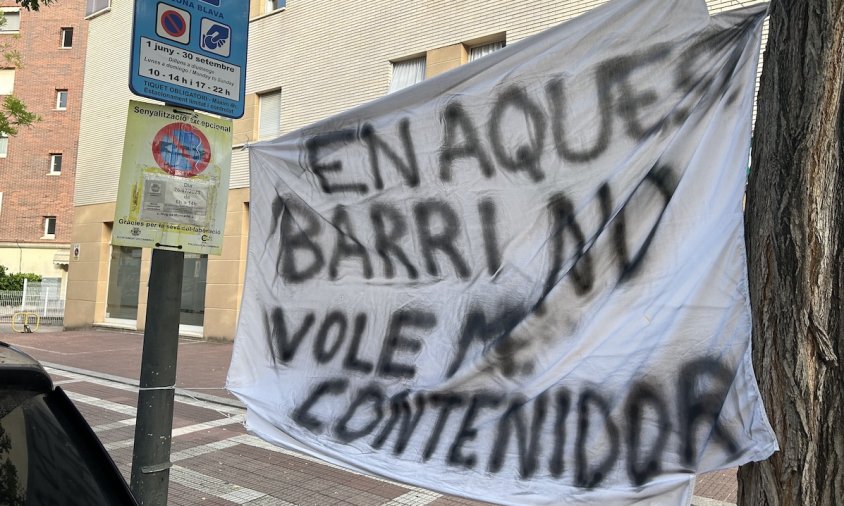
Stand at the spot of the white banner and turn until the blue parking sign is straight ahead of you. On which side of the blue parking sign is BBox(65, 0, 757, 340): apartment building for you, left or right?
right

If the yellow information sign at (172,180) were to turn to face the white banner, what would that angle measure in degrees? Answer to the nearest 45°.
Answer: approximately 45° to its left

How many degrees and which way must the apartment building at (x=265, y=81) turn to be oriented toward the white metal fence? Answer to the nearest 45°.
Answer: approximately 90° to its right

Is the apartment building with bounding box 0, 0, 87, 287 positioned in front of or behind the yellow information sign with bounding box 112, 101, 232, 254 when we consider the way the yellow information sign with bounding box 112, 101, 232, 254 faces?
behind

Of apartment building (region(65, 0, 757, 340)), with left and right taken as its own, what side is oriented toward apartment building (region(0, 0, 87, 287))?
right

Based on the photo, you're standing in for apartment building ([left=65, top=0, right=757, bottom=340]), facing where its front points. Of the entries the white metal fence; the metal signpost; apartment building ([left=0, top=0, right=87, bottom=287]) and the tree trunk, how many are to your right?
2

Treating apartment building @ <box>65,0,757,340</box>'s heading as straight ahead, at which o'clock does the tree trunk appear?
The tree trunk is roughly at 10 o'clock from the apartment building.

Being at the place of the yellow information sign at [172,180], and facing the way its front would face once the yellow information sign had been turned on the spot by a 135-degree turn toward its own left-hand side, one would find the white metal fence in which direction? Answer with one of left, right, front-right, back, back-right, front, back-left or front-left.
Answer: front-left

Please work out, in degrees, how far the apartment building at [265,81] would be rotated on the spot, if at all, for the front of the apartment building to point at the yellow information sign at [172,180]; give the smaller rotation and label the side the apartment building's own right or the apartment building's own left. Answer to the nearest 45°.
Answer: approximately 45° to the apartment building's own left
